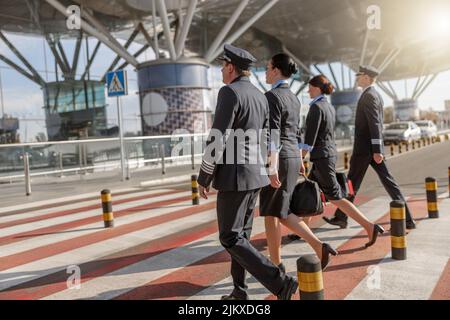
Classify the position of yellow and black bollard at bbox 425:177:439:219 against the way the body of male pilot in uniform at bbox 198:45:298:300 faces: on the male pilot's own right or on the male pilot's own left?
on the male pilot's own right

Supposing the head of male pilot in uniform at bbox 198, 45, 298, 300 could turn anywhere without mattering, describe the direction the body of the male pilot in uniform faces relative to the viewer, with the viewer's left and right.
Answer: facing away from the viewer and to the left of the viewer

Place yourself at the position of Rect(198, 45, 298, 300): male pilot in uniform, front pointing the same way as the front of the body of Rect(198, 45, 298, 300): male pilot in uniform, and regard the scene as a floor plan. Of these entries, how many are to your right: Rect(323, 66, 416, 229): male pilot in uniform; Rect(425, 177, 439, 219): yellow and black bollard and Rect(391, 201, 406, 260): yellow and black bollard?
3

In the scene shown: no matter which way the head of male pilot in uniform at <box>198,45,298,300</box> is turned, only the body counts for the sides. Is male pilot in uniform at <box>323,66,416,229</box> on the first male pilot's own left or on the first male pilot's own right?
on the first male pilot's own right

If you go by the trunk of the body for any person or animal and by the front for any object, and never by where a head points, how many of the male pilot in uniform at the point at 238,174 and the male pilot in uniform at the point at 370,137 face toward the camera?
0

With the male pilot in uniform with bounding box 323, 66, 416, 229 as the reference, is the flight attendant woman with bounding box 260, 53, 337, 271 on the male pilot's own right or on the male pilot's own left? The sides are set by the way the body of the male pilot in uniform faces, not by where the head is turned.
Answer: on the male pilot's own left

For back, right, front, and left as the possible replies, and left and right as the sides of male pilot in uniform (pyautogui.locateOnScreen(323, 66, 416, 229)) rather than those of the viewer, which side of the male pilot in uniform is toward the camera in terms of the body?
left

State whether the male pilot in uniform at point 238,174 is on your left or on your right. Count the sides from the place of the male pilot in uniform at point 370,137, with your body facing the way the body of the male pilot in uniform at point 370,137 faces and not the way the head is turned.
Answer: on your left

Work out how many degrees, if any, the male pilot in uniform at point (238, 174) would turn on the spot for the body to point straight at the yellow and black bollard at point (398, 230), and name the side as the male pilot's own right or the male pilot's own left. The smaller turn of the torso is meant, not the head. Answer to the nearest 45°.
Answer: approximately 90° to the male pilot's own right
